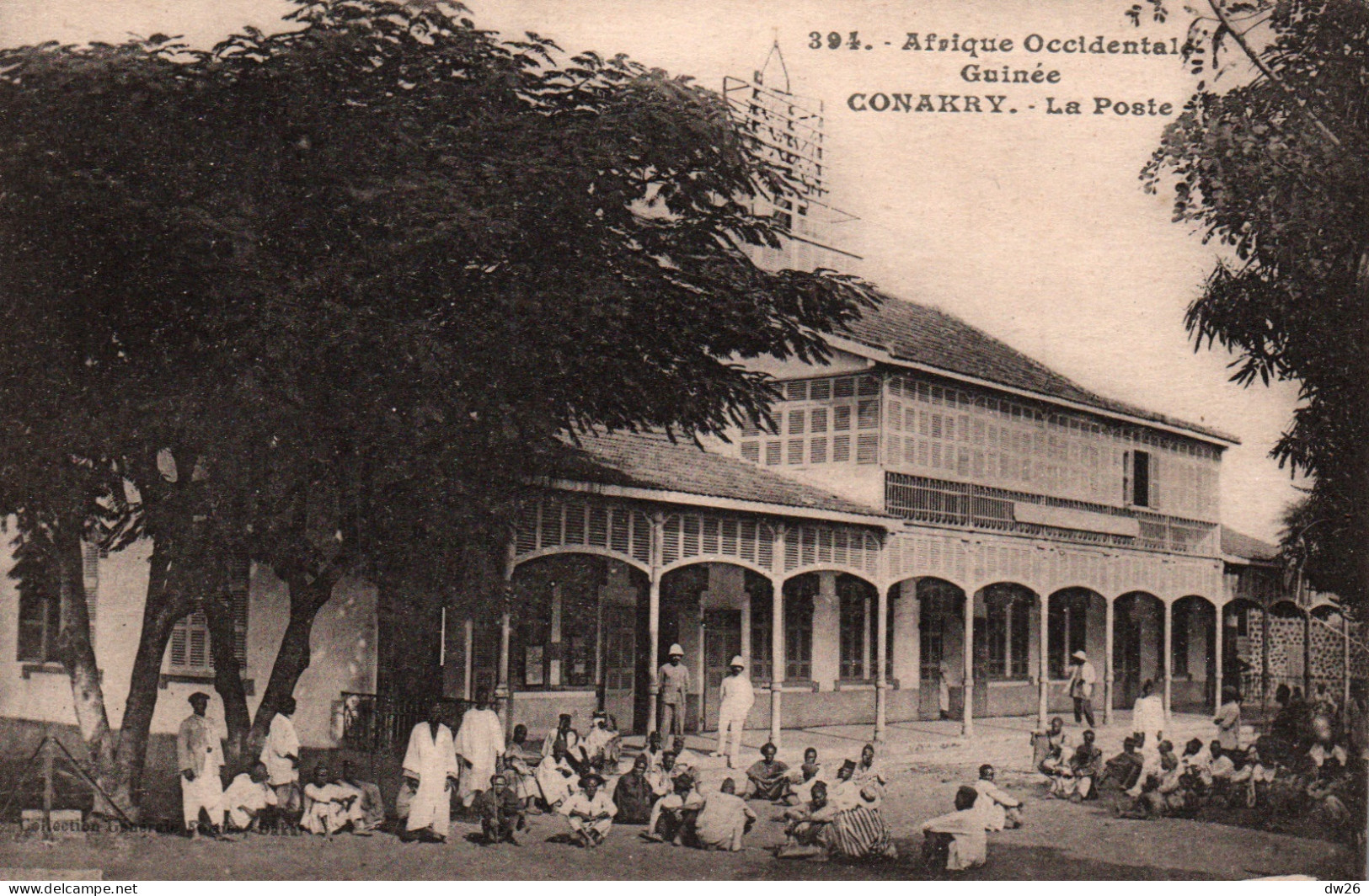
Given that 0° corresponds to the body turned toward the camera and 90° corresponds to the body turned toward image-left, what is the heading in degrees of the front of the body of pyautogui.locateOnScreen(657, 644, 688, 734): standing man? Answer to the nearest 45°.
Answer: approximately 0°

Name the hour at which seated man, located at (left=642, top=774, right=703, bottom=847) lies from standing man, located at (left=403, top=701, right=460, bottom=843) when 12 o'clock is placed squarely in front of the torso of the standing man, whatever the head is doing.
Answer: The seated man is roughly at 9 o'clock from the standing man.

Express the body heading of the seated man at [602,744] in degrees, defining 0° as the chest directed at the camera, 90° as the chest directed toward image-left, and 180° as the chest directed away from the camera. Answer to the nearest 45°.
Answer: approximately 0°

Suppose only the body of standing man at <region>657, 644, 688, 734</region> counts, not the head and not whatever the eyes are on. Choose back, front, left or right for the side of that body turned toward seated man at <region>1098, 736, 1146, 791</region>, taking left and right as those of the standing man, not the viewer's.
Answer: left

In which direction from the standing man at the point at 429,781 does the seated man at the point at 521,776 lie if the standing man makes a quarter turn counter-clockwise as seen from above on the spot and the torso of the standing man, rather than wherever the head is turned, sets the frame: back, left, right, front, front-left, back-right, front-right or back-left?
front-left

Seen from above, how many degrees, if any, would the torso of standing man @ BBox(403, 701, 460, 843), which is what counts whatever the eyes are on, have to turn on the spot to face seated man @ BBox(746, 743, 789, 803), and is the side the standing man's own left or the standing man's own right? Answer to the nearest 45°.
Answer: approximately 135° to the standing man's own left

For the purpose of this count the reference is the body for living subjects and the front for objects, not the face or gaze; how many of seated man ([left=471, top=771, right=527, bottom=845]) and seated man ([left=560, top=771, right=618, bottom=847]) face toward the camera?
2

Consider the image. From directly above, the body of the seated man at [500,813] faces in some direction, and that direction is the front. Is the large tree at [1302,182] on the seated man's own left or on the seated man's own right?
on the seated man's own left

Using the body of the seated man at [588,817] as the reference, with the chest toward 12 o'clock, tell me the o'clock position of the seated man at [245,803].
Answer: the seated man at [245,803] is roughly at 3 o'clock from the seated man at [588,817].
